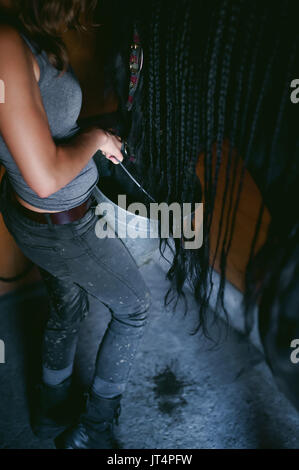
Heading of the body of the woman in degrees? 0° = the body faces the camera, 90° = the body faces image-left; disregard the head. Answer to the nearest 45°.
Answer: approximately 315°
